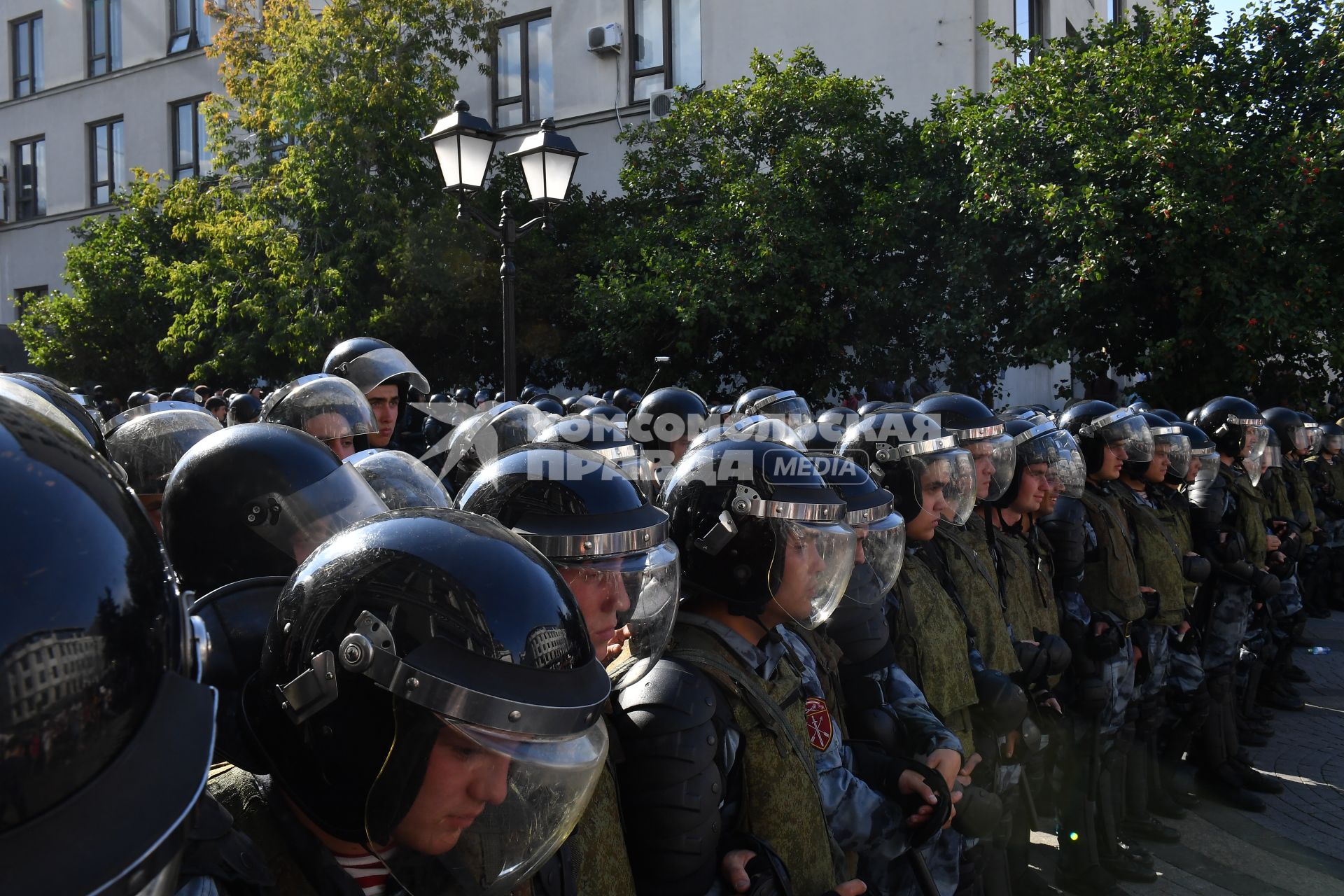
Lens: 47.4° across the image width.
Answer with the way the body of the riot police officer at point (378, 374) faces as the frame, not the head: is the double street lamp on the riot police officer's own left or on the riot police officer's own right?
on the riot police officer's own left

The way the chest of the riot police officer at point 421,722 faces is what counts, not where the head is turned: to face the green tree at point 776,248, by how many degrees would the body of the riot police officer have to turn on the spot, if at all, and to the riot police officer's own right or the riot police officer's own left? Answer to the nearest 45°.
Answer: approximately 135° to the riot police officer's own left

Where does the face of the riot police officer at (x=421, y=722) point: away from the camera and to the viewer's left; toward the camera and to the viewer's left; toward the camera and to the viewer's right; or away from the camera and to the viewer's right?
toward the camera and to the viewer's right

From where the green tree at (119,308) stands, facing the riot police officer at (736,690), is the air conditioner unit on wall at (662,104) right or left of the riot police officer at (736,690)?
left

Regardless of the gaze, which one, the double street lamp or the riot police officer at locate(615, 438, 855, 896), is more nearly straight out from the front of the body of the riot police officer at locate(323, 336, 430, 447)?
the riot police officer

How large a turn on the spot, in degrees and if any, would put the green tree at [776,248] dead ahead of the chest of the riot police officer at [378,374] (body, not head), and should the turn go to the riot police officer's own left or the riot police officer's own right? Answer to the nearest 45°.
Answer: approximately 90° to the riot police officer's own left

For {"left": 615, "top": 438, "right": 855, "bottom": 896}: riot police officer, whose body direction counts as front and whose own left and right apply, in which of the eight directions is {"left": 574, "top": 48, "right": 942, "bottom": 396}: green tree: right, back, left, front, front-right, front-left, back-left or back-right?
back-left

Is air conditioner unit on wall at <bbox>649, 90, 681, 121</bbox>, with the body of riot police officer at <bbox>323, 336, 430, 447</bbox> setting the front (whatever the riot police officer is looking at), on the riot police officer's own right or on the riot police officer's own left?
on the riot police officer's own left

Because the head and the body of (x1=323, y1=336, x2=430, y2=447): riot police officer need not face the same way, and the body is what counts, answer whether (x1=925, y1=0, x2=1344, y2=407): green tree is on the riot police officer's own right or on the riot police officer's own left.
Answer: on the riot police officer's own left
